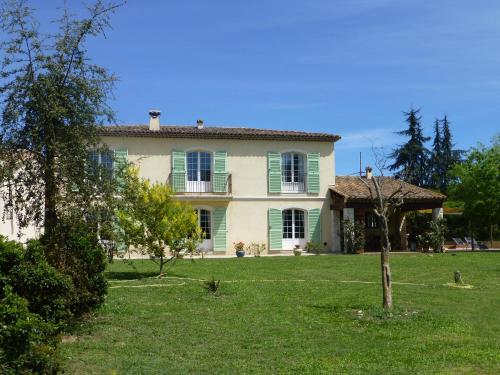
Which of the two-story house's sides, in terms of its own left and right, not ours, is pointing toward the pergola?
left

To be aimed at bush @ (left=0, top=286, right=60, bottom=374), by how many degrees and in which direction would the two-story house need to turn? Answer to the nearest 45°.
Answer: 0° — it already faces it

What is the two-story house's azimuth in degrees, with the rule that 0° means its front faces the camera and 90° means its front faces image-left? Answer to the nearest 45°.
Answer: approximately 0°
